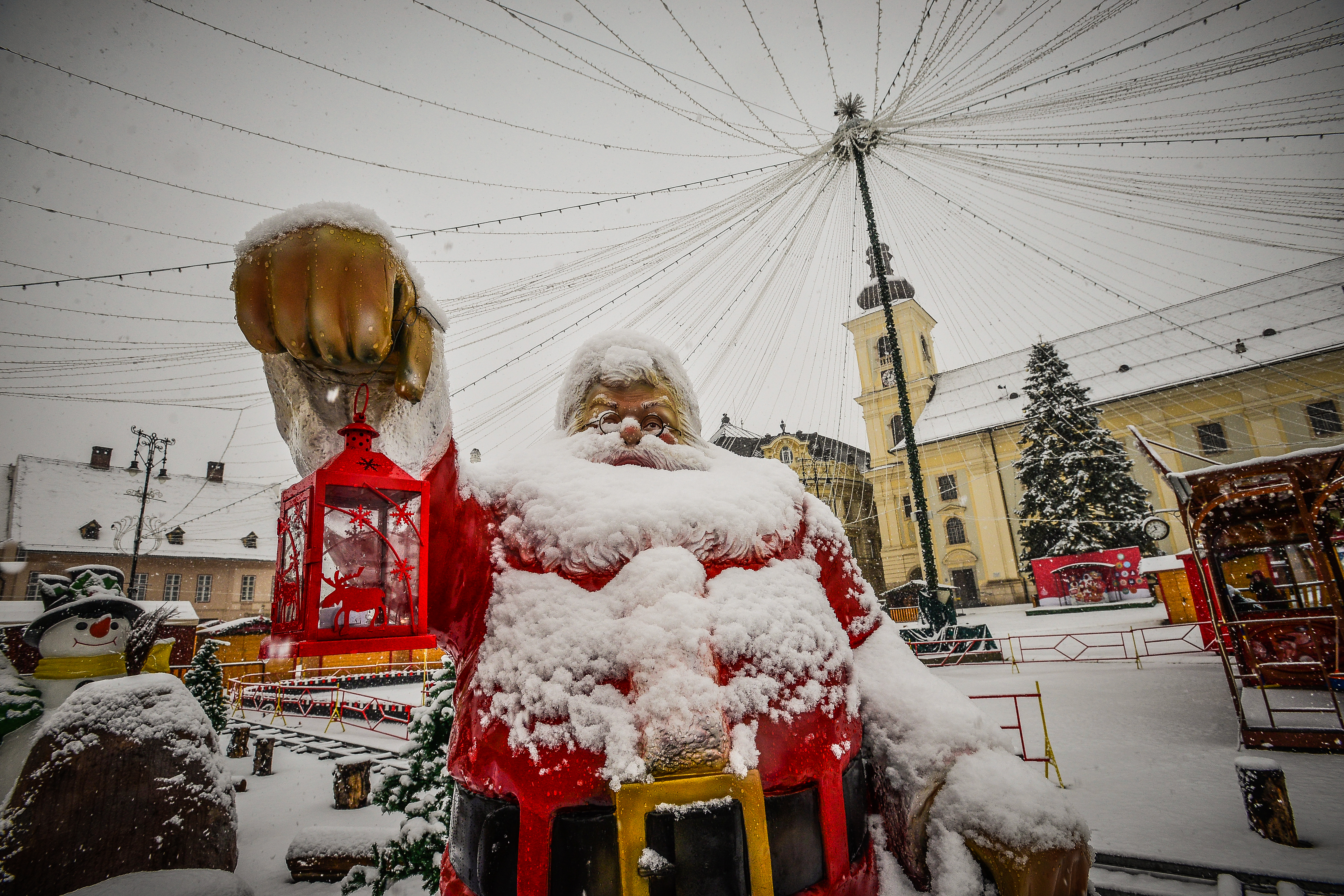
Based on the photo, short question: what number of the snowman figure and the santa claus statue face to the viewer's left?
0

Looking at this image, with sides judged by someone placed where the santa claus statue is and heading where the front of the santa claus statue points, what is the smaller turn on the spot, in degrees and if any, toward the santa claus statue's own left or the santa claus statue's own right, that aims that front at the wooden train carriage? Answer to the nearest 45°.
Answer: approximately 135° to the santa claus statue's own left

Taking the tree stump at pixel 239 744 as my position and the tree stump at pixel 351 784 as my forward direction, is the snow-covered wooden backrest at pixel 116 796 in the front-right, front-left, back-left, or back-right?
front-right

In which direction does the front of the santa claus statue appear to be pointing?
toward the camera

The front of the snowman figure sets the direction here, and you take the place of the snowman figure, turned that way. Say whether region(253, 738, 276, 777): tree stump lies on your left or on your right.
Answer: on your left

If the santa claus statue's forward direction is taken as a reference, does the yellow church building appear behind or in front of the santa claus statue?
behind

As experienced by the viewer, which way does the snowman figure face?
facing the viewer and to the right of the viewer

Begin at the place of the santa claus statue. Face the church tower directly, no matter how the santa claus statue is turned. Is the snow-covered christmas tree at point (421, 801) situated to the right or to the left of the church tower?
left

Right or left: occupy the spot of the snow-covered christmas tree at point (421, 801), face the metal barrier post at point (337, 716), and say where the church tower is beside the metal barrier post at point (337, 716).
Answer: right

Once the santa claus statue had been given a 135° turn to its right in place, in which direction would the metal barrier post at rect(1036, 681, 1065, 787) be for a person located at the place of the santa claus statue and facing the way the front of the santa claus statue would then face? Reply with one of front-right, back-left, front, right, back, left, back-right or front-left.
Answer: right

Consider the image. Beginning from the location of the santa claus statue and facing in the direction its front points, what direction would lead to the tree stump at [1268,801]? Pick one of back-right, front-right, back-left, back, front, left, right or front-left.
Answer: back-left

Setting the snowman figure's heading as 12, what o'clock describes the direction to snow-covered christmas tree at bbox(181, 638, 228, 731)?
The snow-covered christmas tree is roughly at 8 o'clock from the snowman figure.
